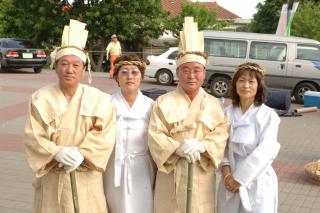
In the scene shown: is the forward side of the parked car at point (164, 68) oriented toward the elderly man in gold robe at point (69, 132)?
no

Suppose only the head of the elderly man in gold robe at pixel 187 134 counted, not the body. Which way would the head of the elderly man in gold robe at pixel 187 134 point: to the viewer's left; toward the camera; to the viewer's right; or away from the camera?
toward the camera

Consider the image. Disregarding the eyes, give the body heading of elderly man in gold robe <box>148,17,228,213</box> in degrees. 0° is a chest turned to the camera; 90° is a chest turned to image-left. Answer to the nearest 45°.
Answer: approximately 0°

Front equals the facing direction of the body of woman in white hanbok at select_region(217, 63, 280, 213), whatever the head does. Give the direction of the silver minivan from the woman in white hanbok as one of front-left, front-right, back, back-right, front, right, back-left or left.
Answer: back-right

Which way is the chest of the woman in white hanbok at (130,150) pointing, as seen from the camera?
toward the camera

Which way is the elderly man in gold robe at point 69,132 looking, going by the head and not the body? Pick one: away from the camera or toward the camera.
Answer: toward the camera

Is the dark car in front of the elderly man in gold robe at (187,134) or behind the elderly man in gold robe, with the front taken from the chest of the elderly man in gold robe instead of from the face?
behind

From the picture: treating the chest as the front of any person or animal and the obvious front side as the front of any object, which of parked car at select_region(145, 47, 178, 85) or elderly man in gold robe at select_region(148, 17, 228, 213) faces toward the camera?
the elderly man in gold robe

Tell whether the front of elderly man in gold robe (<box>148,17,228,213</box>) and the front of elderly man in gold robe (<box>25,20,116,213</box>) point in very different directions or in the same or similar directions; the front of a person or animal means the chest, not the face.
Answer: same or similar directions

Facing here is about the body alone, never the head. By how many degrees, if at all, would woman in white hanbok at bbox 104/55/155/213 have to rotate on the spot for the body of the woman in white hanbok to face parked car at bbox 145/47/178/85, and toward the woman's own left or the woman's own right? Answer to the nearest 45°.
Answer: approximately 180°

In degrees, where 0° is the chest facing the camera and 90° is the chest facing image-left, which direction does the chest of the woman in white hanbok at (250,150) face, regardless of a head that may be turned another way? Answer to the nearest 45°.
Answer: approximately 45°

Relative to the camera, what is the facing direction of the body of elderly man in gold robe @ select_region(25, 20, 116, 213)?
toward the camera

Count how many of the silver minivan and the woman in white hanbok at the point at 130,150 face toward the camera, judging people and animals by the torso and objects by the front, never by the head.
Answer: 1

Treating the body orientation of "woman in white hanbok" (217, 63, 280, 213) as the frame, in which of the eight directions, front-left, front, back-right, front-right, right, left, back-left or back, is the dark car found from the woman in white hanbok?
right

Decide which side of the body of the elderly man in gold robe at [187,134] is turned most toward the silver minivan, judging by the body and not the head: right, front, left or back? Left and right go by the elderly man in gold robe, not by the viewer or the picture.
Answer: back

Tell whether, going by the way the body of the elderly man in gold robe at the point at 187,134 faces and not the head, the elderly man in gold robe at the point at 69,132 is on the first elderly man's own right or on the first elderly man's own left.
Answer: on the first elderly man's own right

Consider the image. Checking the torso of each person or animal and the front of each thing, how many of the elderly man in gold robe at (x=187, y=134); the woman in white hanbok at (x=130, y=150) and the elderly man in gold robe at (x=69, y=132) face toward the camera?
3
